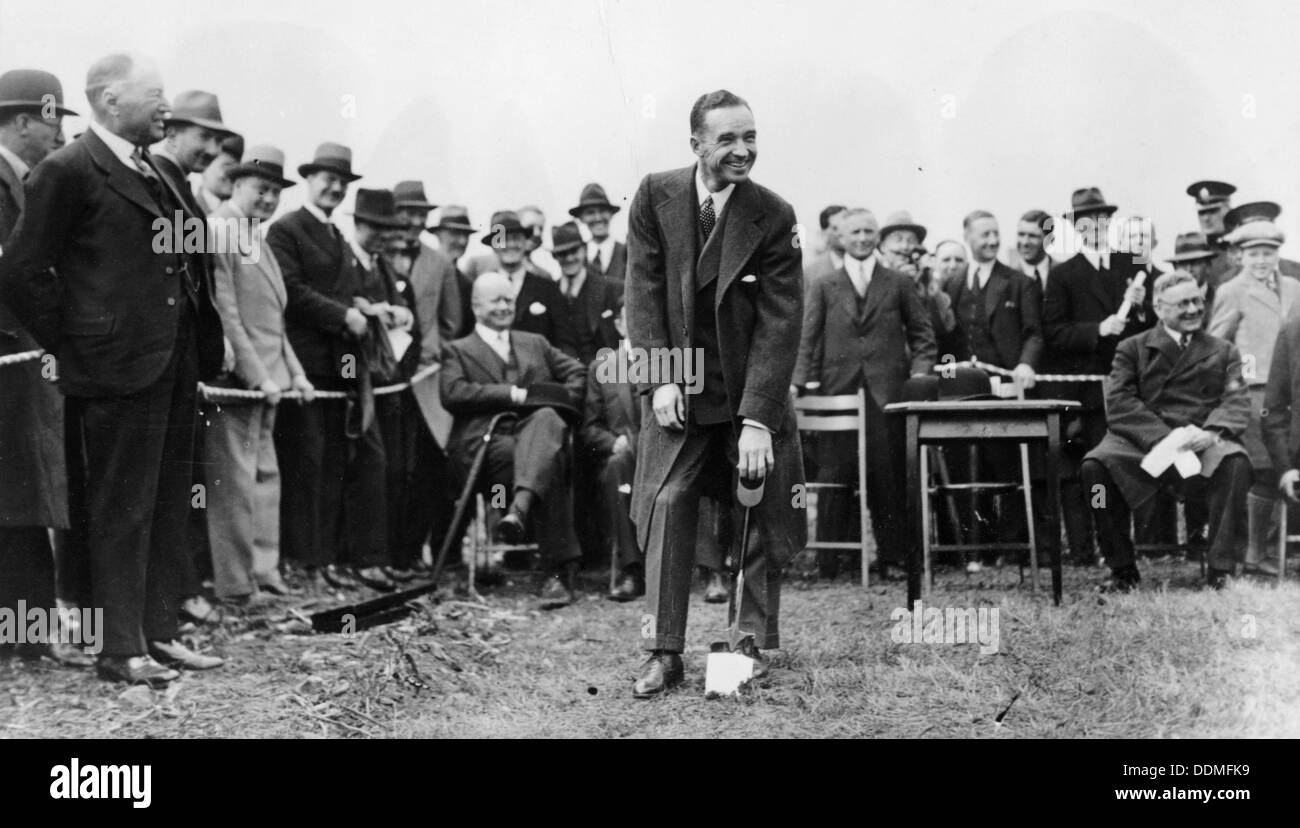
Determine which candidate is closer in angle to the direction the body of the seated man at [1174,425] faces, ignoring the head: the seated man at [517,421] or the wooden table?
the wooden table

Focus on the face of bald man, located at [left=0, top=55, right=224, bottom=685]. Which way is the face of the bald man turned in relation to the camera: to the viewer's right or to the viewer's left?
to the viewer's right

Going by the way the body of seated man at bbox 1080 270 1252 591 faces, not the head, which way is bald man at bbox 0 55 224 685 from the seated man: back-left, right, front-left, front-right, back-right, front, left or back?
front-right

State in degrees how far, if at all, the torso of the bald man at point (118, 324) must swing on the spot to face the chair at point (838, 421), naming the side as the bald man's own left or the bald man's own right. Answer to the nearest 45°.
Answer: approximately 45° to the bald man's own left

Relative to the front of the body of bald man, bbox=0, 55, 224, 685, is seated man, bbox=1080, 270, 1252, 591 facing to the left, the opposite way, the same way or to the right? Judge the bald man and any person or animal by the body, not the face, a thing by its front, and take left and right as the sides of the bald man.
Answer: to the right

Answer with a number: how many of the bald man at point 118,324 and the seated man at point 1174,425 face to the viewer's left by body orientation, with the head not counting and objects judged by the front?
0

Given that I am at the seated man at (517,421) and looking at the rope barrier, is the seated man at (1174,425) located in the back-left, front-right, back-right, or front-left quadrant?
back-left

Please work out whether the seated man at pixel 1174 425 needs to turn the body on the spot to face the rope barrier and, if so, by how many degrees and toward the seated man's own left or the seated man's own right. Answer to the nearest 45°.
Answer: approximately 45° to the seated man's own right

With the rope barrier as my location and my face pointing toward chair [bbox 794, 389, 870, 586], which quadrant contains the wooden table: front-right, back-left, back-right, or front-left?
front-right

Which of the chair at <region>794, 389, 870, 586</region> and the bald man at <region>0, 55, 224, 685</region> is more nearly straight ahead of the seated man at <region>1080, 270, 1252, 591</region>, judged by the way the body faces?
the bald man

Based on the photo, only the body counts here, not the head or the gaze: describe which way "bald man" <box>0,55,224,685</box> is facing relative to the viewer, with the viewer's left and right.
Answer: facing the viewer and to the right of the viewer

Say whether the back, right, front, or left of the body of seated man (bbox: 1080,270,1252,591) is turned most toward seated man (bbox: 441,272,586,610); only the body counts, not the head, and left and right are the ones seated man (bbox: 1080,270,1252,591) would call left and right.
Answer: right

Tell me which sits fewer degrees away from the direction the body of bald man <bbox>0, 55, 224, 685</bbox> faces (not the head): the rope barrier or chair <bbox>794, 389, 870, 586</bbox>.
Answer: the chair

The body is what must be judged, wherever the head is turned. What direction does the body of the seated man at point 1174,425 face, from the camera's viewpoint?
toward the camera
